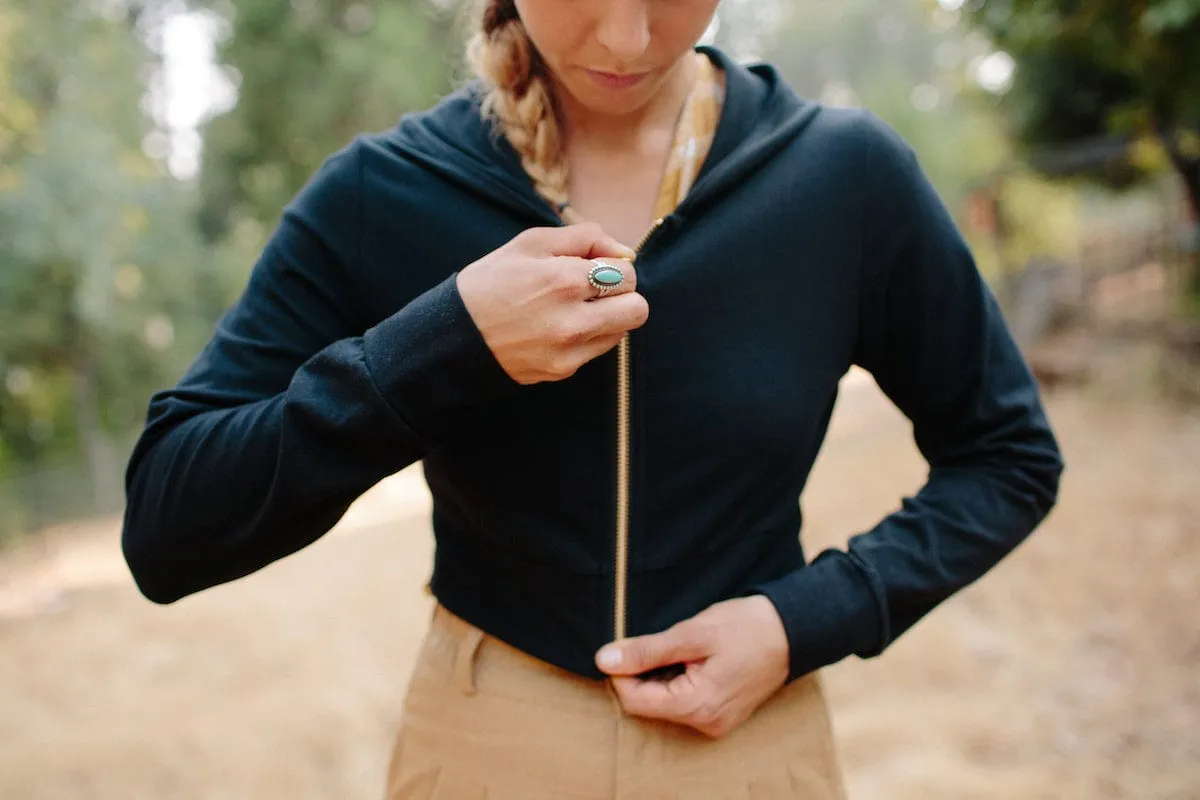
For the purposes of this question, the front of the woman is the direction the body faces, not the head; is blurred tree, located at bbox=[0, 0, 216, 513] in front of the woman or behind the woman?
behind

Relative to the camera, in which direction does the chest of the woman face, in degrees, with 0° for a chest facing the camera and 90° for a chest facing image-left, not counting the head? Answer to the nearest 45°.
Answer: approximately 0°
